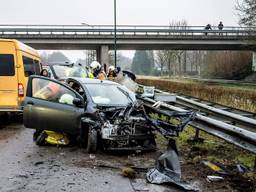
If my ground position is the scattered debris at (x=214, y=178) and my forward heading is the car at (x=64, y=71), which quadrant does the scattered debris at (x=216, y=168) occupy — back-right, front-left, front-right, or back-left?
front-right

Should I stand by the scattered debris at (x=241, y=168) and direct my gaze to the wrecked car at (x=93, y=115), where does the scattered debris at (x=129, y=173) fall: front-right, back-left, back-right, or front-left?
front-left

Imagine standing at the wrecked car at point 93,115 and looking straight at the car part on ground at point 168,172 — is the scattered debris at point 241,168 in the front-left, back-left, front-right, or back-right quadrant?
front-left

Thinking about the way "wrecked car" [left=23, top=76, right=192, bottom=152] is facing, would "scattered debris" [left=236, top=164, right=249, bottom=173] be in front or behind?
in front

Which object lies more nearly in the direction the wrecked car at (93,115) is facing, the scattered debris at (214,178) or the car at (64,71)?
the scattered debris

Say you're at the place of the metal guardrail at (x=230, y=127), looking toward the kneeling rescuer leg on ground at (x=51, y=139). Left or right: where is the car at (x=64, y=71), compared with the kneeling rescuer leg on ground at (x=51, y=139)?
right

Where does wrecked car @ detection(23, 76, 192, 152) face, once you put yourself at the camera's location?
facing the viewer and to the right of the viewer
